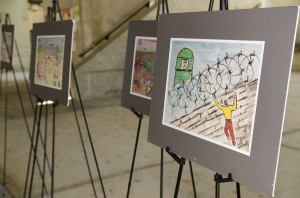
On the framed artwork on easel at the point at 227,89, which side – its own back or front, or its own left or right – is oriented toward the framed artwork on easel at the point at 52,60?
right

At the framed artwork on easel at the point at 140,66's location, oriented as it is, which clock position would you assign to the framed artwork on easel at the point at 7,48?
the framed artwork on easel at the point at 7,48 is roughly at 3 o'clock from the framed artwork on easel at the point at 140,66.

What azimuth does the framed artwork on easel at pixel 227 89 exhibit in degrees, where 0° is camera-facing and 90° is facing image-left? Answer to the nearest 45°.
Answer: approximately 45°

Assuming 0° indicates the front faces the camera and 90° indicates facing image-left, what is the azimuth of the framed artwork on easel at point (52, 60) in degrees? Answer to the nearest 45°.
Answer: approximately 45°

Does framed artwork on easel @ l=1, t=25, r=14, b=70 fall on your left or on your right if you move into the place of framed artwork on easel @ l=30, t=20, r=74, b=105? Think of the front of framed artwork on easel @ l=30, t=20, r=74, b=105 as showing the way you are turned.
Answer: on your right

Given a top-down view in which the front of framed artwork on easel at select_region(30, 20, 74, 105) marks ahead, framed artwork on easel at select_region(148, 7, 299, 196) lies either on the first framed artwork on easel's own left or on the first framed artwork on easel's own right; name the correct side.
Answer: on the first framed artwork on easel's own left

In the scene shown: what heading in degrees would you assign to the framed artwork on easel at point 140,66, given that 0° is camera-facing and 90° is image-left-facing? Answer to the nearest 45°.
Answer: approximately 45°

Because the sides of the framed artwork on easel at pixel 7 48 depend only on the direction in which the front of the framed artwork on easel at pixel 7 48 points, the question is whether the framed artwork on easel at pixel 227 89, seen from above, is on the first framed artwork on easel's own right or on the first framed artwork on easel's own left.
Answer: on the first framed artwork on easel's own left
